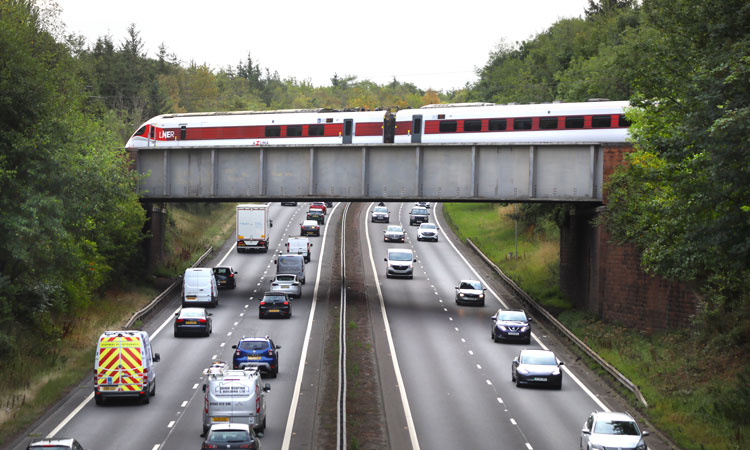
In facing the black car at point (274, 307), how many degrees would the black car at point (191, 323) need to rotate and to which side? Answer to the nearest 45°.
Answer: approximately 45° to its right

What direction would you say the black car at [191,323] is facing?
away from the camera

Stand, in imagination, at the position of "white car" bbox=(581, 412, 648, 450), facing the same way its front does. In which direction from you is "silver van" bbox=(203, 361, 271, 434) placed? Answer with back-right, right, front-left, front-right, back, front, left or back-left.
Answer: right

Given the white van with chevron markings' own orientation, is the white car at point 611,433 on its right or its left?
on its right

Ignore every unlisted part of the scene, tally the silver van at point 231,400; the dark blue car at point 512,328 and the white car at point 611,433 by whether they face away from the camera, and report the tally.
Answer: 1

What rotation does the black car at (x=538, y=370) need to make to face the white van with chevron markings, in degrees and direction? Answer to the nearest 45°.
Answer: approximately 45° to its right

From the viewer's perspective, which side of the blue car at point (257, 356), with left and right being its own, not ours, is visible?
back

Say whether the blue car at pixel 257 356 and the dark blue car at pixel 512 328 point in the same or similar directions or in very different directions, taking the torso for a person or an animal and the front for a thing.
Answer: very different directions

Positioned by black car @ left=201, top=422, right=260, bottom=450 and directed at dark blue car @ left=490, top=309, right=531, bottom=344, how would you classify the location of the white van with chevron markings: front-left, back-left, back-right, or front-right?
front-left

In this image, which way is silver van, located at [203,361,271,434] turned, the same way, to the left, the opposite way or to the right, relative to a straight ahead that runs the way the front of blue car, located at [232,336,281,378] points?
the same way

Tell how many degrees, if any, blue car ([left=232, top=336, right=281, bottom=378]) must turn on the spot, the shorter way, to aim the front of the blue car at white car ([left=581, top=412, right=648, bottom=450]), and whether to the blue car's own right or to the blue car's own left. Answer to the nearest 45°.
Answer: approximately 135° to the blue car's own right

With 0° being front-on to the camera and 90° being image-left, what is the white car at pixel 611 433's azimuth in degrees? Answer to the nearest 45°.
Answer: approximately 0°

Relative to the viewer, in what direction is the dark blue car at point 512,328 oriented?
toward the camera

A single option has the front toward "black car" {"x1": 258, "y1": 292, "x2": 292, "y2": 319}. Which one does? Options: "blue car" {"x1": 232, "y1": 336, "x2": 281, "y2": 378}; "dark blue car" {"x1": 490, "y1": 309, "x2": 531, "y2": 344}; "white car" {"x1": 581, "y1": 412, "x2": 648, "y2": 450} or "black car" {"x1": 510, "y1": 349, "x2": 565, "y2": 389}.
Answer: the blue car

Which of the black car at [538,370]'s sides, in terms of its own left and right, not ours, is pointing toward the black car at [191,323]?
right

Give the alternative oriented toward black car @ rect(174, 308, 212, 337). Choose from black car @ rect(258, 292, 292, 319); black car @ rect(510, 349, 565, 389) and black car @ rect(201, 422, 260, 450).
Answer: black car @ rect(201, 422, 260, 450)

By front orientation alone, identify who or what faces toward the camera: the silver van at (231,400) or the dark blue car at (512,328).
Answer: the dark blue car

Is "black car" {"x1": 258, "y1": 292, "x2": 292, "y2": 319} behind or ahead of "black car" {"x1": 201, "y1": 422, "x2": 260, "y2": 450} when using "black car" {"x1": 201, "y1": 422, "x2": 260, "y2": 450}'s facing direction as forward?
ahead

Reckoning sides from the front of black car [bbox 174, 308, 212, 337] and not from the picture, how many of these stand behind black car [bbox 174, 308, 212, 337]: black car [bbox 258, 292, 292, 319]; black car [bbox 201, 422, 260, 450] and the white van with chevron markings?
2

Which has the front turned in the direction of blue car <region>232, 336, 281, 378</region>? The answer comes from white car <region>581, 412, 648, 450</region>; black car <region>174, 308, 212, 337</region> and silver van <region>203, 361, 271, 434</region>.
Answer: the silver van

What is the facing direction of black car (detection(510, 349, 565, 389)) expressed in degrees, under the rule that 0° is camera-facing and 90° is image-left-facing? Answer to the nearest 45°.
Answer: approximately 0°

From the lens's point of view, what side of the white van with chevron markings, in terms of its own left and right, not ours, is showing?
back
